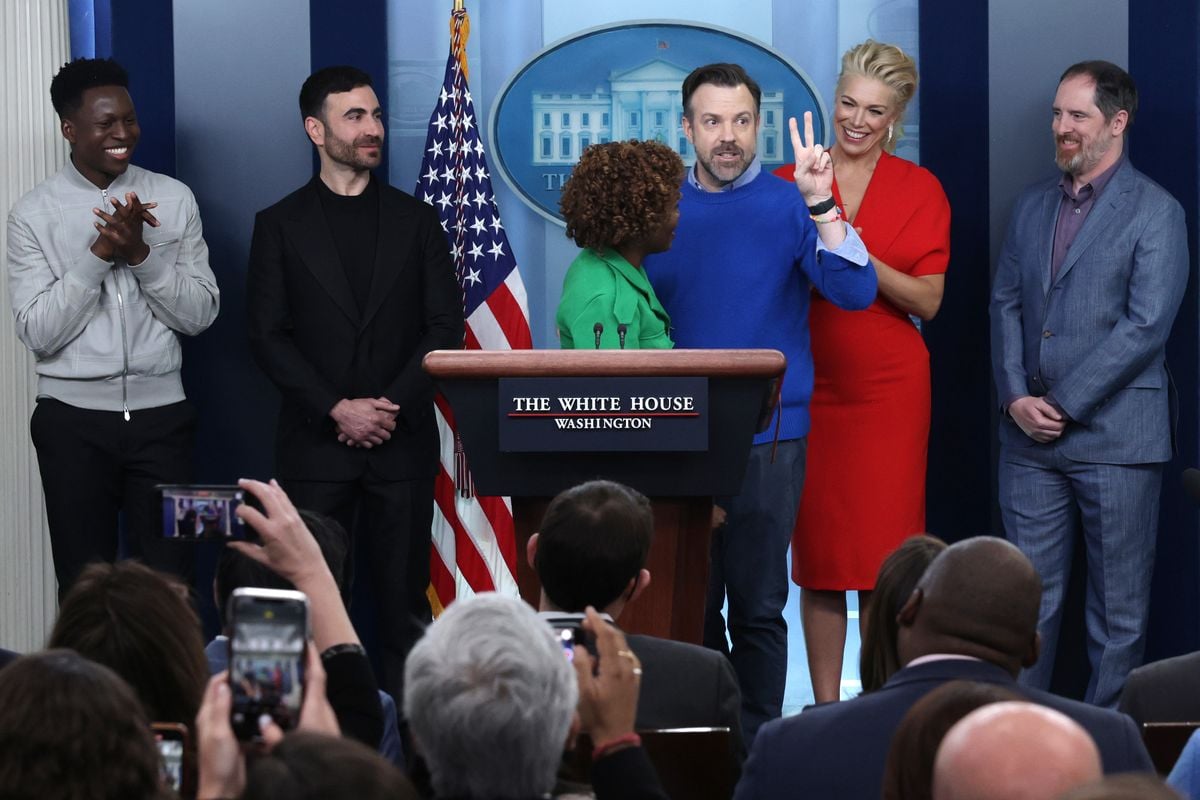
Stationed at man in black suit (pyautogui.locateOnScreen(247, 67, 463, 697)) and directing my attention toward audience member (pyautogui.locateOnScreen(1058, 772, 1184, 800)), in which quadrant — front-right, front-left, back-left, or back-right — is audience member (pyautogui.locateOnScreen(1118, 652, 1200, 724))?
front-left

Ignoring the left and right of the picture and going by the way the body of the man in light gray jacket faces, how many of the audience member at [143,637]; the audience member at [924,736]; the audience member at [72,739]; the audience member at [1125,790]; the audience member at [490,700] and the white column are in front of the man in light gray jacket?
5

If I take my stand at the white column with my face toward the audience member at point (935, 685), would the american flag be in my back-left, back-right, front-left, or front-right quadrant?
front-left

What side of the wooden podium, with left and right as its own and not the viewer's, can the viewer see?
front

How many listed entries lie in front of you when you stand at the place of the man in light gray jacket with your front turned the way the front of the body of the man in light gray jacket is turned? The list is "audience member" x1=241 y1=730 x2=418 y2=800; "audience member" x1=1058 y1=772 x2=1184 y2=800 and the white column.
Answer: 2

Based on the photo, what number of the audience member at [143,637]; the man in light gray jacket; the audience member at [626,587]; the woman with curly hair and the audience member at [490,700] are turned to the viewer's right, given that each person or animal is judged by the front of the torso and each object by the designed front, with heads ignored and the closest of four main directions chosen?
1

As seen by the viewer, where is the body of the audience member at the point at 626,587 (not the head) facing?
away from the camera

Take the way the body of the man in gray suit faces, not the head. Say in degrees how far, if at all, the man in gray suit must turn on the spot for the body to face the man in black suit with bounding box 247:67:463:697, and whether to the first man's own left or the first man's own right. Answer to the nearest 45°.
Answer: approximately 45° to the first man's own right

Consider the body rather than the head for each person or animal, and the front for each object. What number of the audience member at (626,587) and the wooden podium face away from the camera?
1

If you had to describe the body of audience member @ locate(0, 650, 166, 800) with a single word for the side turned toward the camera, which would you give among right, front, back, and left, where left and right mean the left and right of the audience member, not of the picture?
back

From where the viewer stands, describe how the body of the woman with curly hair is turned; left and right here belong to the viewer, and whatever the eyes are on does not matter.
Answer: facing to the right of the viewer

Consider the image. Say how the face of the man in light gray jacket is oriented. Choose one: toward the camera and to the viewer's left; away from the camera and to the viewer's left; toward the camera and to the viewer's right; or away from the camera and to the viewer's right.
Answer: toward the camera and to the viewer's right

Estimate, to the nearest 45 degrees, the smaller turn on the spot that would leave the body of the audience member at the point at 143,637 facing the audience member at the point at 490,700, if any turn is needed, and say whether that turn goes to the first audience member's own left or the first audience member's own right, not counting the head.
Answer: approximately 135° to the first audience member's own right

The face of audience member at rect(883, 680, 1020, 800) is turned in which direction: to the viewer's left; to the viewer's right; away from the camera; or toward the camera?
away from the camera

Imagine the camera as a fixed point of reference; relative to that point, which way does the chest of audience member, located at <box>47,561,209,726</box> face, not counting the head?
away from the camera

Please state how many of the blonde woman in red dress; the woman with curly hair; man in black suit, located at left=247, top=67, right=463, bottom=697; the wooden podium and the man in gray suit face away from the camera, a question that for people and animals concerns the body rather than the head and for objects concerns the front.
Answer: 0

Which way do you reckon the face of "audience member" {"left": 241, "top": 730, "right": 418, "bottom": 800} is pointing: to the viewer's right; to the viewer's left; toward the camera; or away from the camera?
away from the camera
